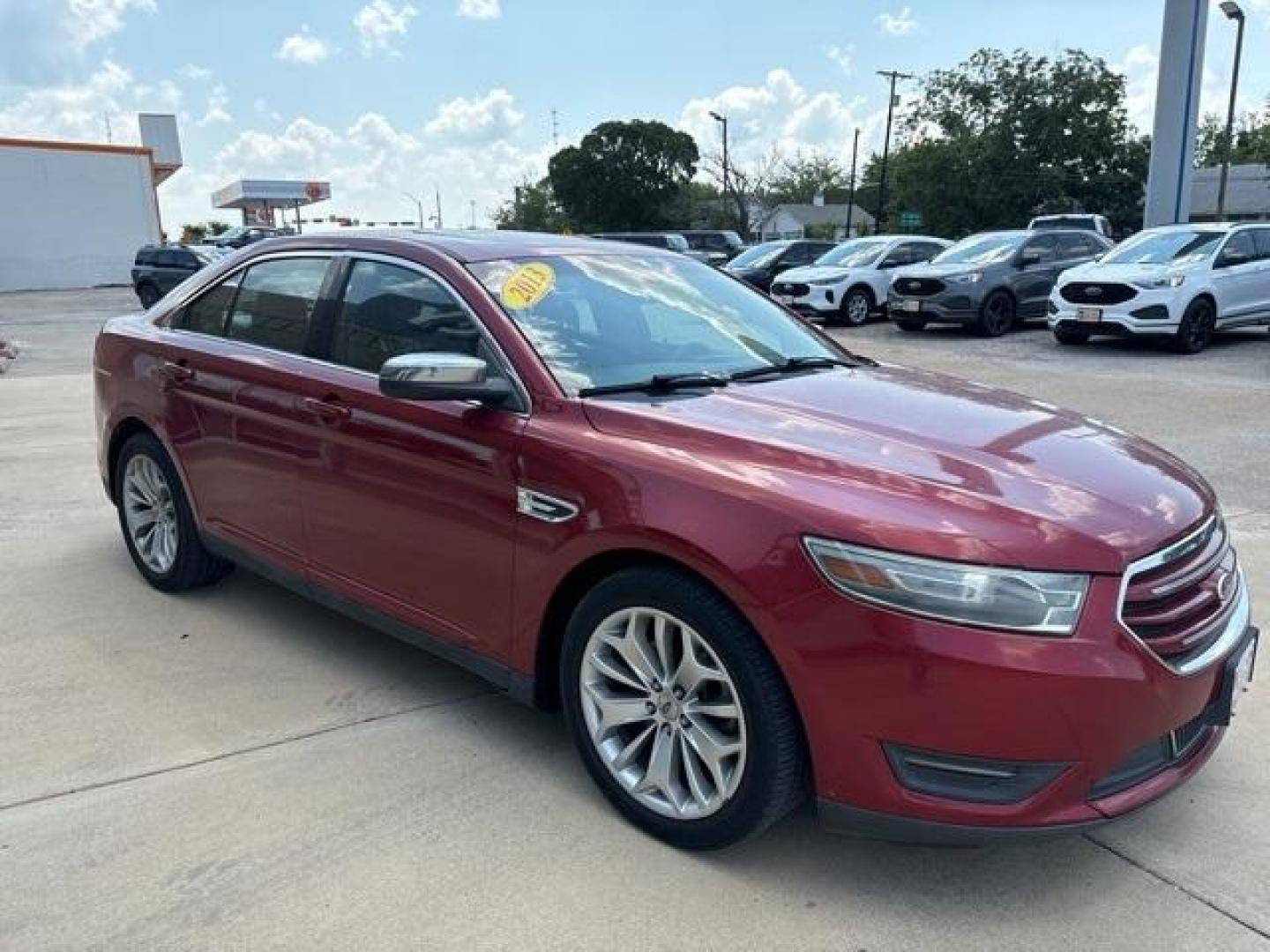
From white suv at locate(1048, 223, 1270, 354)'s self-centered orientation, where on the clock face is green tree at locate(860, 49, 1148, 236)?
The green tree is roughly at 4 o'clock from the white suv.

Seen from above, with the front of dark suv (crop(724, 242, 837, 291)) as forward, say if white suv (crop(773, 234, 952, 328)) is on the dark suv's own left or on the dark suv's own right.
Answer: on the dark suv's own left

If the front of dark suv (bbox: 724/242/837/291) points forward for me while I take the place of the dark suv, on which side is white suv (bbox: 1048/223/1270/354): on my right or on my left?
on my left

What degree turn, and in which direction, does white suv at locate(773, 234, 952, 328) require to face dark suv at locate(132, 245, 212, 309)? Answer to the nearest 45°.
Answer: approximately 45° to its right

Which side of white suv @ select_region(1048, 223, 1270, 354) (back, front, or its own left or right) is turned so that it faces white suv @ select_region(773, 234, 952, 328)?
right

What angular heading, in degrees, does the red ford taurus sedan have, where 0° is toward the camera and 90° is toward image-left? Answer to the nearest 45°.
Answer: approximately 315°

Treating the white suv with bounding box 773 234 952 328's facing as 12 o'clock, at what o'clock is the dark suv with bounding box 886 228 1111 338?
The dark suv is roughly at 9 o'clock from the white suv.

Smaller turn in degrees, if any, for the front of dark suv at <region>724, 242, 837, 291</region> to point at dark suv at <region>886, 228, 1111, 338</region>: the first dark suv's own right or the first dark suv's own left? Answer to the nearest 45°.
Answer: approximately 90° to the first dark suv's own left

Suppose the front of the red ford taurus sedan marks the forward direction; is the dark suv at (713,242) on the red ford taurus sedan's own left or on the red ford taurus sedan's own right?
on the red ford taurus sedan's own left

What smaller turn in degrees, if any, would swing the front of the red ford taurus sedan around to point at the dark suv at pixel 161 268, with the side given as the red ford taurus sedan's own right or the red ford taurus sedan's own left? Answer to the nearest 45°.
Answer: approximately 180°
